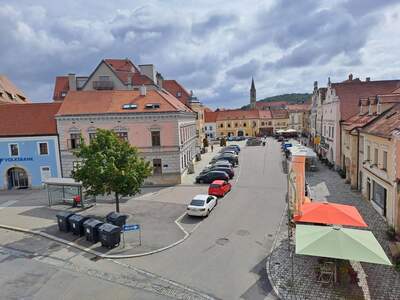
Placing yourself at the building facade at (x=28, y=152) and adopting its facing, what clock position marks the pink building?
The pink building is roughly at 10 o'clock from the building facade.

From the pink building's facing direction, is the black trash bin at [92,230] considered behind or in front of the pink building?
in front

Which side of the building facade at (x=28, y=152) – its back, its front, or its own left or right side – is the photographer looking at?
front

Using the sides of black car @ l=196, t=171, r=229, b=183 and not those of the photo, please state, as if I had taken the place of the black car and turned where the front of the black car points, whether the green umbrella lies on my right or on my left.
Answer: on my left

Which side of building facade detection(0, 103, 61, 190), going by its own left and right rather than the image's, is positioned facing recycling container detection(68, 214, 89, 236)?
front

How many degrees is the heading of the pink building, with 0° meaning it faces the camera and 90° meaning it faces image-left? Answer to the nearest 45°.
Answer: approximately 0°

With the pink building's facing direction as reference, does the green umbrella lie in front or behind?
in front

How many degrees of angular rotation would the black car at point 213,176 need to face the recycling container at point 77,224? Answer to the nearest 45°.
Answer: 0° — it already faces it

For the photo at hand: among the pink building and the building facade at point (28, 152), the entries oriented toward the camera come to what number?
2

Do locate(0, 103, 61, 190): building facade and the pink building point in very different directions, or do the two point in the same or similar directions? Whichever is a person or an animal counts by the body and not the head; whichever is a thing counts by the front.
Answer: same or similar directions

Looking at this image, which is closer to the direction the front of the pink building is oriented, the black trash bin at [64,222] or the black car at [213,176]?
the black trash bin

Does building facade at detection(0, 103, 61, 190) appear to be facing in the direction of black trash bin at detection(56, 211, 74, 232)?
yes

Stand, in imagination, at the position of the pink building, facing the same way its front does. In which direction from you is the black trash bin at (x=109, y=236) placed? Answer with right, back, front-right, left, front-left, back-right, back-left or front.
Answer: front

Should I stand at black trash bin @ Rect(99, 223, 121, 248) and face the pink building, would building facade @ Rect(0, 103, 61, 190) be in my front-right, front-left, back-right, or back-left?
front-left

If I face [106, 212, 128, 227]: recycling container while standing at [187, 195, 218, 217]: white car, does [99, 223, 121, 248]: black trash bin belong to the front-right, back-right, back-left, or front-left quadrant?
front-left

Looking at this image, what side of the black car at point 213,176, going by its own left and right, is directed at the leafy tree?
front

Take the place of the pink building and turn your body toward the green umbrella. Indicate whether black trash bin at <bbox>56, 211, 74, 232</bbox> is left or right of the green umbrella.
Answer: right

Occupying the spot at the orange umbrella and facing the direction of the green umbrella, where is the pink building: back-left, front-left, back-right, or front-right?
back-right

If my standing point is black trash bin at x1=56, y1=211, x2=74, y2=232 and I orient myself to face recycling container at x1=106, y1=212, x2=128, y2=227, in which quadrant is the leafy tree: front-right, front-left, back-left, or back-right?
front-left

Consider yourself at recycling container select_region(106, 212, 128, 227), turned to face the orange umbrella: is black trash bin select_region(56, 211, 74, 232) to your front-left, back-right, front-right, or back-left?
back-right
